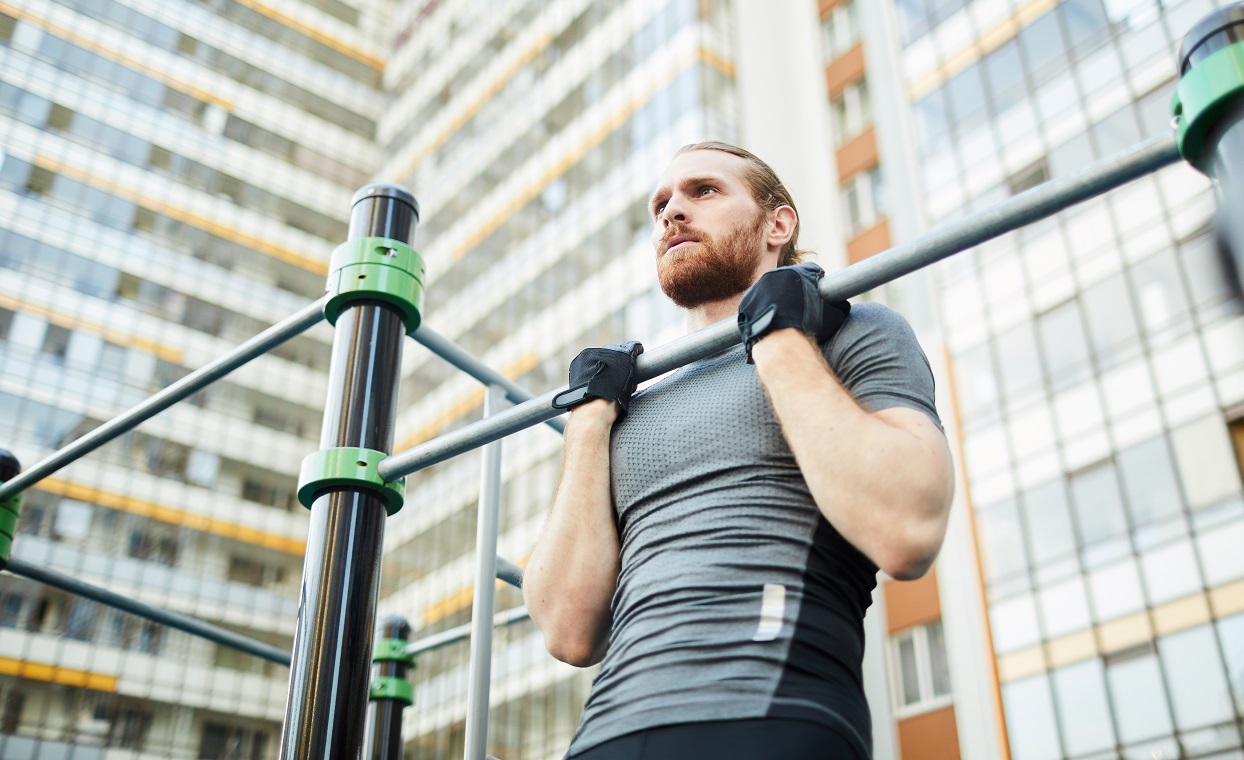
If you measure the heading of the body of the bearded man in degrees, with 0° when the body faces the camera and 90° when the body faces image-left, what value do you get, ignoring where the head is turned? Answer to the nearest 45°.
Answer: approximately 45°

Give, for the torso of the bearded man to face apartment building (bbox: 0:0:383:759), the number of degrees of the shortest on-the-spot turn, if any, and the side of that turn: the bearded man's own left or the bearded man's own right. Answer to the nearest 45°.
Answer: approximately 90° to the bearded man's own right

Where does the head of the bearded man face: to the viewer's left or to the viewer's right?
to the viewer's left

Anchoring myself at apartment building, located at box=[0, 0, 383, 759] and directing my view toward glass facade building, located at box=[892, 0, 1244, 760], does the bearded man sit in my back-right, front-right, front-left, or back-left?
front-right

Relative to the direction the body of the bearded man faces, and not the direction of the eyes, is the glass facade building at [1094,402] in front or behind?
behind

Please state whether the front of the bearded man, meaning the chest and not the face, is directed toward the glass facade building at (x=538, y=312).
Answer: no
